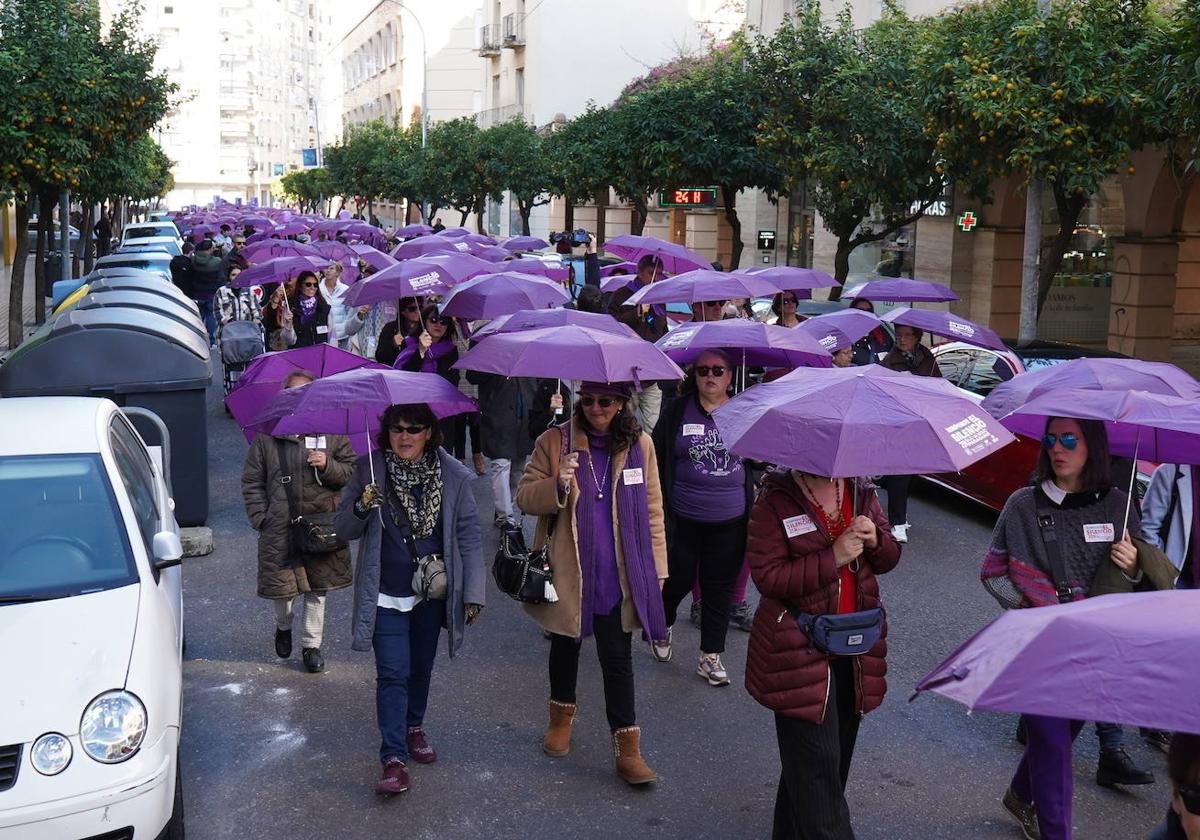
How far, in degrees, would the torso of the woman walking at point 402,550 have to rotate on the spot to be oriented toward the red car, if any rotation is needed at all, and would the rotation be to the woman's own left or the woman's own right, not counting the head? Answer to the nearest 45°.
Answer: approximately 135° to the woman's own left

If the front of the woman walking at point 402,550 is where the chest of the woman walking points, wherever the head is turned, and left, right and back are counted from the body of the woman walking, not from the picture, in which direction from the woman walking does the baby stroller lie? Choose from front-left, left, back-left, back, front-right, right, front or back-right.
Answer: back

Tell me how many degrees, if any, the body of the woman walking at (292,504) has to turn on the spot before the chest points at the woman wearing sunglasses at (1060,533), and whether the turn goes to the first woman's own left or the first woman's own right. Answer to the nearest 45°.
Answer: approximately 45° to the first woman's own left

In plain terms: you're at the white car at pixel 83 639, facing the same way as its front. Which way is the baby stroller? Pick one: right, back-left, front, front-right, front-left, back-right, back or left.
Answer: back

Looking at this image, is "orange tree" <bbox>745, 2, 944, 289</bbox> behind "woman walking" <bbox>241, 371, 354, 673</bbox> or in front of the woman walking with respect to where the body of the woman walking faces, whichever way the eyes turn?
behind

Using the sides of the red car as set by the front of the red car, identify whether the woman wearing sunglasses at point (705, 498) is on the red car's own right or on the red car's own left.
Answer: on the red car's own right

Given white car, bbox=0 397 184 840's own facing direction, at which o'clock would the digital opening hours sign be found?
The digital opening hours sign is roughly at 7 o'clock from the white car.

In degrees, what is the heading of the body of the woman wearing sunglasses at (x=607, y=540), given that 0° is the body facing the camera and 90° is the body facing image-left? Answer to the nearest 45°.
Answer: approximately 0°

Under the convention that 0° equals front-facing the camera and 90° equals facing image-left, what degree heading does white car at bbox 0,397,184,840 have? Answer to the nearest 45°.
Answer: approximately 0°
